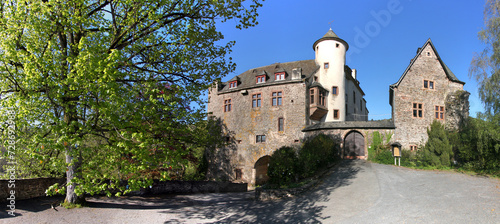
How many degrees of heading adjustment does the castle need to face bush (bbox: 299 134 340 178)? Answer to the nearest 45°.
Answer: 0° — it already faces it

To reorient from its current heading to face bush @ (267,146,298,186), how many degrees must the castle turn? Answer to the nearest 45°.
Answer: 0° — it already faces it

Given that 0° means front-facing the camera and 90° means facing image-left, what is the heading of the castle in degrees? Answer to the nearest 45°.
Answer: approximately 0°
